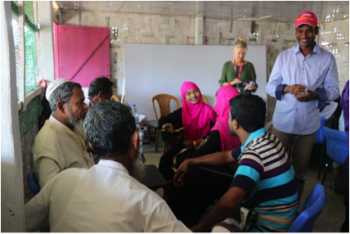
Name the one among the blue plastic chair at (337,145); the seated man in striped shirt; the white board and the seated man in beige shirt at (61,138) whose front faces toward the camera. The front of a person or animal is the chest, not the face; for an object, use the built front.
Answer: the white board

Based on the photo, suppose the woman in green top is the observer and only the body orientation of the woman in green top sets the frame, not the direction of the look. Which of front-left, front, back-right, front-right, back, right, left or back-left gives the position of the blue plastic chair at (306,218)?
front

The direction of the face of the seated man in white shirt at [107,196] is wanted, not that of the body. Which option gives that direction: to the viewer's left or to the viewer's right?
to the viewer's right

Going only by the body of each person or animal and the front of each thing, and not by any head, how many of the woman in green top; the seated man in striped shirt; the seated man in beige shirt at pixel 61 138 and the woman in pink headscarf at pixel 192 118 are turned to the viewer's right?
1

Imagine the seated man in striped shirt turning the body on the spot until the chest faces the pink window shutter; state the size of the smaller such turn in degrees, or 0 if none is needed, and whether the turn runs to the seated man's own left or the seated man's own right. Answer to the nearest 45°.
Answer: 0° — they already face it

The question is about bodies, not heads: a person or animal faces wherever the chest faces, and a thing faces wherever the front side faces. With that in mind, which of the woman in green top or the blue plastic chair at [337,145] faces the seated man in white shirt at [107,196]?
the woman in green top

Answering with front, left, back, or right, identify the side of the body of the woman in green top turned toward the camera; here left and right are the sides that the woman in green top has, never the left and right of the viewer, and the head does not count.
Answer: front

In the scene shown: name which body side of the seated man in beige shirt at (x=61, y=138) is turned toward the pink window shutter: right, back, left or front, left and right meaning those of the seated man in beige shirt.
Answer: left

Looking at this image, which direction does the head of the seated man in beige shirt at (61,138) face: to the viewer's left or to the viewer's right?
to the viewer's right

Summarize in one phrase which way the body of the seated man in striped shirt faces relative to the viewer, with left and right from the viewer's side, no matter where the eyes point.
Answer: facing away from the viewer and to the left of the viewer
